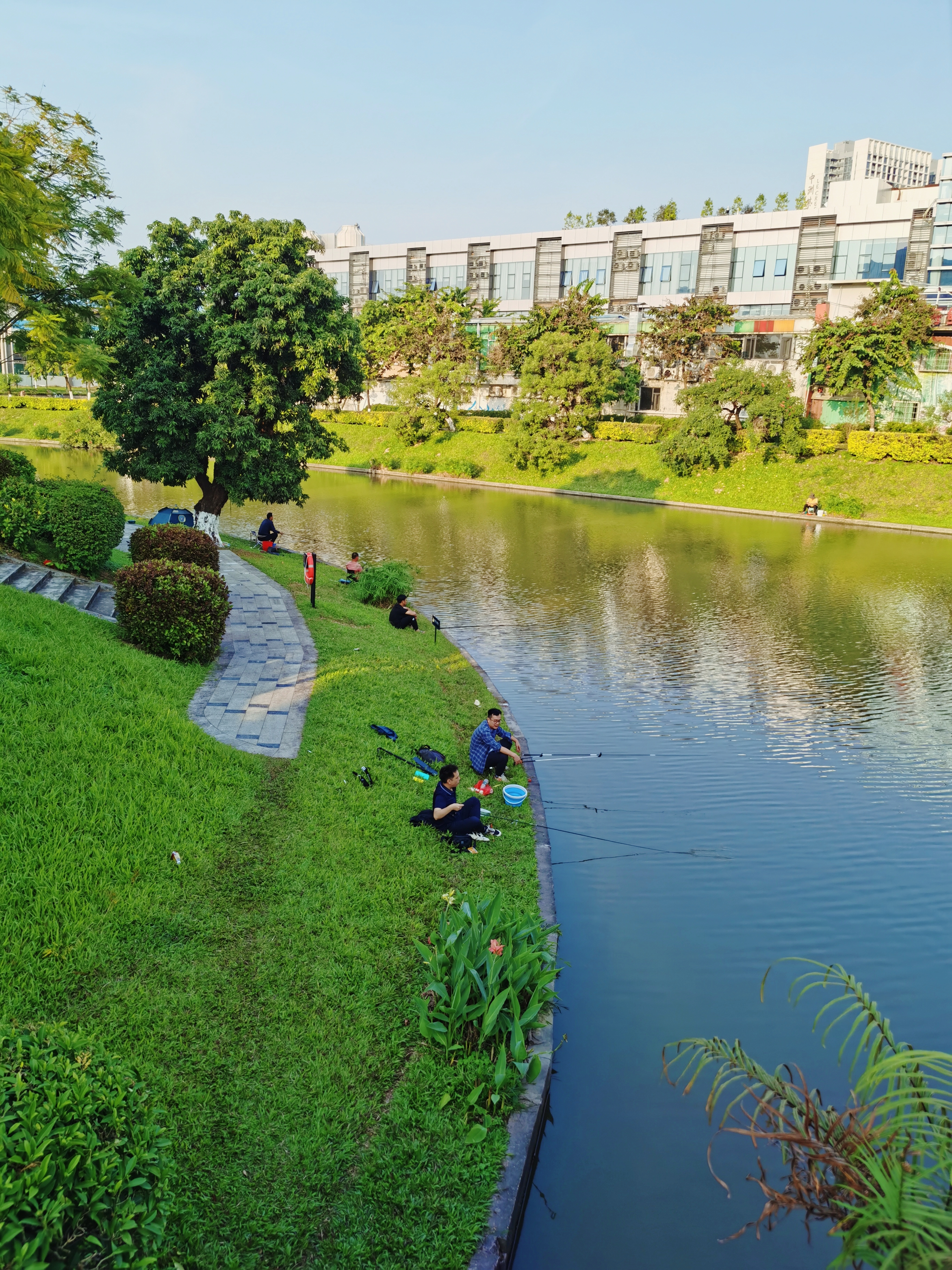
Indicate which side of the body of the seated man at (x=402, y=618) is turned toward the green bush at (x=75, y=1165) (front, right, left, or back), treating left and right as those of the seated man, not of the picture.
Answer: right

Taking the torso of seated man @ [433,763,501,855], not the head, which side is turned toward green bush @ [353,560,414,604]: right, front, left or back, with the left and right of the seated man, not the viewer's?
left

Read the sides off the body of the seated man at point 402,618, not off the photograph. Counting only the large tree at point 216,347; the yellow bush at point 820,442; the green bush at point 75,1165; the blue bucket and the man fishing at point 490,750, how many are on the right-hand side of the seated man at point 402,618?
3

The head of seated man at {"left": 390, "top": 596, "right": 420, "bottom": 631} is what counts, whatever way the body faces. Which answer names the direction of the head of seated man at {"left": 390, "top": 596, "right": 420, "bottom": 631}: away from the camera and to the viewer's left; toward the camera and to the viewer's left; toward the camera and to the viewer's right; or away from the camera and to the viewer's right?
away from the camera and to the viewer's right

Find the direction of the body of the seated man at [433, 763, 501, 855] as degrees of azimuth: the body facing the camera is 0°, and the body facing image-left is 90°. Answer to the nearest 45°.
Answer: approximately 270°

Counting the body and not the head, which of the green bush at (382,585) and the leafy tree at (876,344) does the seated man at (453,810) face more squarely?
the leafy tree

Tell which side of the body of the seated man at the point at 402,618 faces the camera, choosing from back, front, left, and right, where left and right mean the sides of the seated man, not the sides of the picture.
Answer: right

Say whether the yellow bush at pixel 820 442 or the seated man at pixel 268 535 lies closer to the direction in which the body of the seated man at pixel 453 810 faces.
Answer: the yellow bush

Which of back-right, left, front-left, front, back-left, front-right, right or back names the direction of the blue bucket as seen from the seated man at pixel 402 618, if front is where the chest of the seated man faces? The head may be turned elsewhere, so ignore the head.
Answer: right

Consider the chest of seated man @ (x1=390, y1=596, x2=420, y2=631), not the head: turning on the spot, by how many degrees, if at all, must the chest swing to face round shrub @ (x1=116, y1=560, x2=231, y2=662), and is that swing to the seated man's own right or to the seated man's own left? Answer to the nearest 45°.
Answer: approximately 135° to the seated man's own right

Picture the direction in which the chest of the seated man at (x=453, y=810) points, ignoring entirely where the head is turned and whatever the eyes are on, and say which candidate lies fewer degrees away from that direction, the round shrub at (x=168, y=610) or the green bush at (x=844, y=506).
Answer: the green bush

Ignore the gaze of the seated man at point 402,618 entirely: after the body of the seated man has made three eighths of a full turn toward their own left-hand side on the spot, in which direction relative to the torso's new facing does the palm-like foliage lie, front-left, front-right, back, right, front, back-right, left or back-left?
back-left

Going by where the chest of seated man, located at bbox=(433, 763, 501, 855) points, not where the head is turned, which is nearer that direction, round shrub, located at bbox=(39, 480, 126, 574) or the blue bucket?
the blue bucket

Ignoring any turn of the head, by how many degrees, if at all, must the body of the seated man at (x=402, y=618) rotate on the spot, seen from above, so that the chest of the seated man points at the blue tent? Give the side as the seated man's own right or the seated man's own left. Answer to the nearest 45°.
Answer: approximately 135° to the seated man's own left

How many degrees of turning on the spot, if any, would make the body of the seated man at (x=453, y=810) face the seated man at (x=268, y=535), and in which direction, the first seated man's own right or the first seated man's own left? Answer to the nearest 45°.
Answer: approximately 90° to the first seated man's own left
